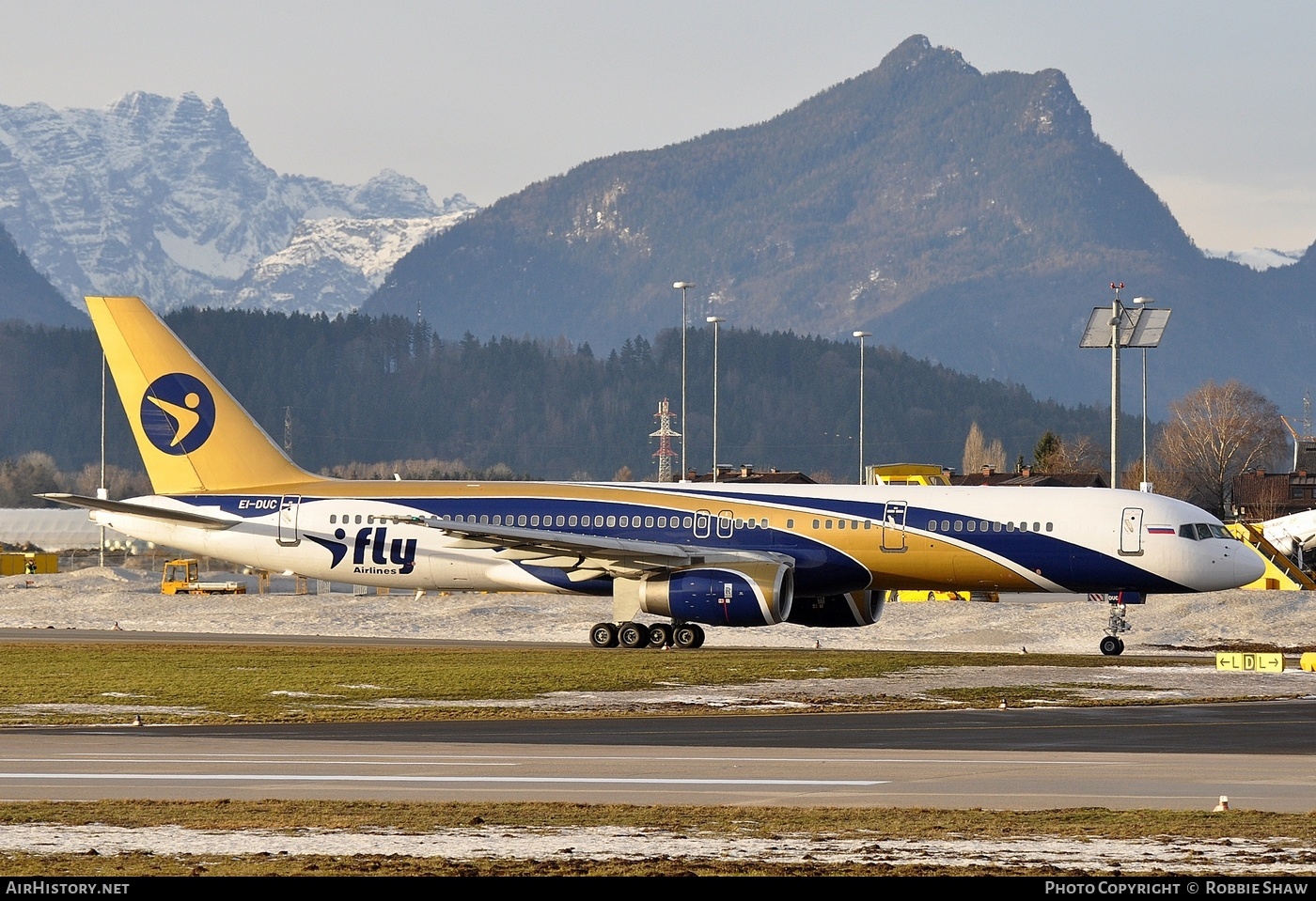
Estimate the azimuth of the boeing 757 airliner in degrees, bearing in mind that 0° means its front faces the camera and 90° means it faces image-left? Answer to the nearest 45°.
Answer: approximately 270°
